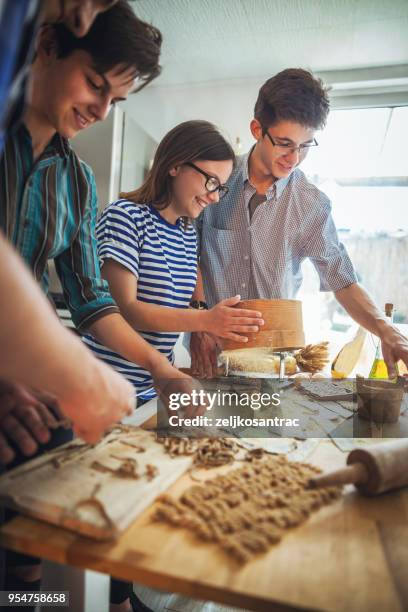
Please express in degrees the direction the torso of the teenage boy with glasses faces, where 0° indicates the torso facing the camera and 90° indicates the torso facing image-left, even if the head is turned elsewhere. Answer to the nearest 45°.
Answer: approximately 0°

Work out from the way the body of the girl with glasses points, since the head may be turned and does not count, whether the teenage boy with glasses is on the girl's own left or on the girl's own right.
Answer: on the girl's own left

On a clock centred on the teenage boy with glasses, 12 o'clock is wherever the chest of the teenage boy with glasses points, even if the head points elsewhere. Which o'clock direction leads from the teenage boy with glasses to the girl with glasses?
The girl with glasses is roughly at 1 o'clock from the teenage boy with glasses.

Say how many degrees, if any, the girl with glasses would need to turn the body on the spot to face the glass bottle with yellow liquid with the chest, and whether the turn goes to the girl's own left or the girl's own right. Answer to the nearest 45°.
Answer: approximately 45° to the girl's own left

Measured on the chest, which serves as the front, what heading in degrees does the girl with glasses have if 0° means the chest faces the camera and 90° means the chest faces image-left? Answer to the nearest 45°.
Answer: approximately 315°
